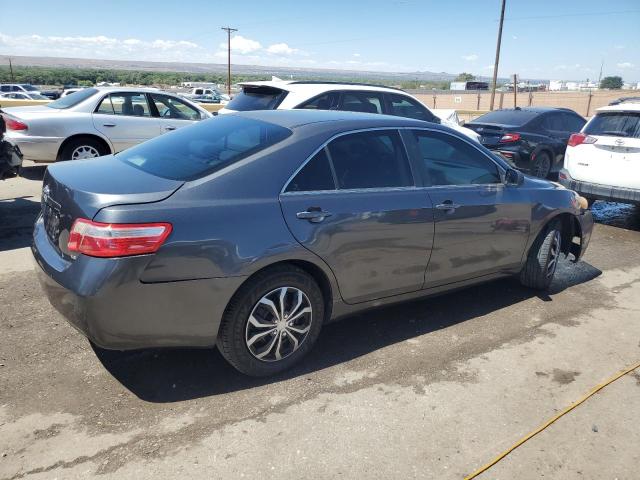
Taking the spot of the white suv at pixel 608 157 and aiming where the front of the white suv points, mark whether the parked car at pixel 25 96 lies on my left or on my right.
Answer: on my left

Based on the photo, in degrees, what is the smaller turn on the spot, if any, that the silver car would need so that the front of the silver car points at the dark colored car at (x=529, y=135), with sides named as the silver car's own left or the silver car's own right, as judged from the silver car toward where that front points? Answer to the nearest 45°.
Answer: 0° — it already faces it

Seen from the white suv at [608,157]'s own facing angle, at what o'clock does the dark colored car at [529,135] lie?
The dark colored car is roughly at 11 o'clock from the white suv.

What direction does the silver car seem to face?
to the viewer's right

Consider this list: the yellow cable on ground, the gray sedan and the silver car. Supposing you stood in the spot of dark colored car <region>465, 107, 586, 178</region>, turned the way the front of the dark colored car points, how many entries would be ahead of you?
0

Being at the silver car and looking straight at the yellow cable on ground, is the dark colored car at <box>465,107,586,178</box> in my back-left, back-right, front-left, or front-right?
front-left

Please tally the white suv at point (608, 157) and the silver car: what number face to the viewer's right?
1

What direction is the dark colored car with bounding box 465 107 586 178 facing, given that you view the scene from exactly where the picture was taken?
facing away from the viewer and to the right of the viewer

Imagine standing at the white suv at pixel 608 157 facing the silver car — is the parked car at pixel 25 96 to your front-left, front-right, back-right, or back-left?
front-right

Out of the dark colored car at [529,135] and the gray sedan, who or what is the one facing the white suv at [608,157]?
the gray sedan

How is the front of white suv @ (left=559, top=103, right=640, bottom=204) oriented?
away from the camera

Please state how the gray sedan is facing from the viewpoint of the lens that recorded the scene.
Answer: facing away from the viewer and to the right of the viewer

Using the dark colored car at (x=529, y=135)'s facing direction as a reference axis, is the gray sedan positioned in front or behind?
behind

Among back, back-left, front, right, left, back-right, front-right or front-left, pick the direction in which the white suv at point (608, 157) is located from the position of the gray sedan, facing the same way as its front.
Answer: front

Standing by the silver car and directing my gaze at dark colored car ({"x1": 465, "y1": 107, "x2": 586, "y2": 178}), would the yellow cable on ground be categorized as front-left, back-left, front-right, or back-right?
front-right
